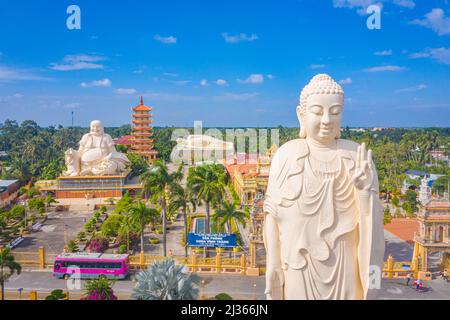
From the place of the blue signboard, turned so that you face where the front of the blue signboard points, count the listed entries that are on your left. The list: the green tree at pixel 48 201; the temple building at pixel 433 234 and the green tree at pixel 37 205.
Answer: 1

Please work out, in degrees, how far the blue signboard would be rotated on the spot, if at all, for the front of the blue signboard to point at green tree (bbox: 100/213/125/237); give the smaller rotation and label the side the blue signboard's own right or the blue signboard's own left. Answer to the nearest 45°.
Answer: approximately 135° to the blue signboard's own right

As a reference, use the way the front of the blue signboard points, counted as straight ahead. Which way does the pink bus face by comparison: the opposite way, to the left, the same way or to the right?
to the right

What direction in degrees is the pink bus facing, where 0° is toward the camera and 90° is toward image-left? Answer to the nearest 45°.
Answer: approximately 90°

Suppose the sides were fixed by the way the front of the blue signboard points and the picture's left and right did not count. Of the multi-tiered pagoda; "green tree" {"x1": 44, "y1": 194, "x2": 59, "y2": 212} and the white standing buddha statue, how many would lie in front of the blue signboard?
1

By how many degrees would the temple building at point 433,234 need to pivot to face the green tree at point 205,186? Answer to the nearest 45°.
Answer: approximately 90° to its right

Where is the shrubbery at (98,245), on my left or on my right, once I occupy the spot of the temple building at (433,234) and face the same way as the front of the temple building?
on my right

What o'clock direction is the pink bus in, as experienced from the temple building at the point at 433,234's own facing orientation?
The pink bus is roughly at 2 o'clock from the temple building.

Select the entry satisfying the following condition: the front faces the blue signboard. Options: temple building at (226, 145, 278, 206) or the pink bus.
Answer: the temple building

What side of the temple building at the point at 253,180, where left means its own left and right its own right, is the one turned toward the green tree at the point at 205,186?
front
